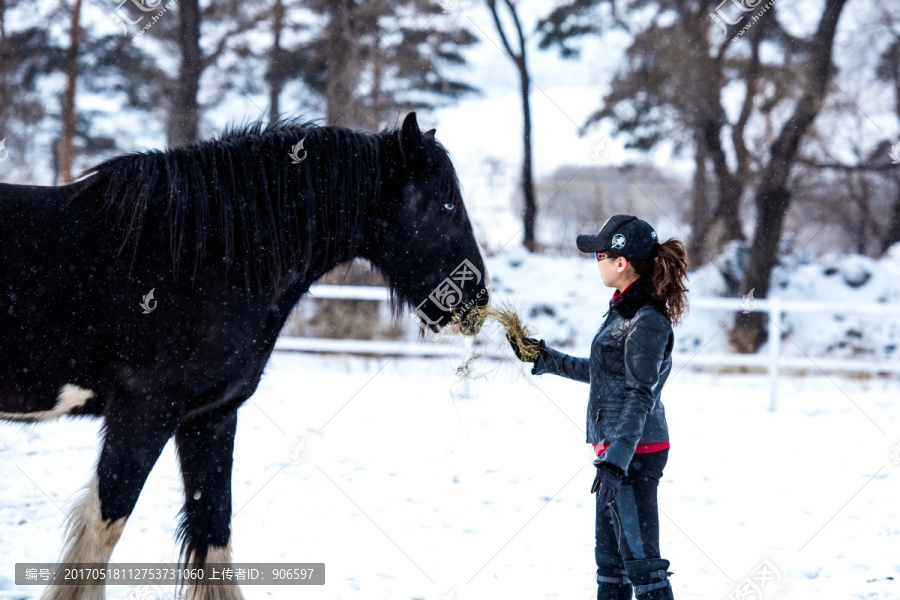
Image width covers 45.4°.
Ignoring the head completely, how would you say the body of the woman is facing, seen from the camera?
to the viewer's left

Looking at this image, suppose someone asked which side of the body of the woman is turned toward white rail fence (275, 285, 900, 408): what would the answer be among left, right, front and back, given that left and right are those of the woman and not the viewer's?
right

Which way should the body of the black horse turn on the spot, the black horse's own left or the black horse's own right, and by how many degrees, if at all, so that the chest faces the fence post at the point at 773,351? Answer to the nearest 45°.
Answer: approximately 45° to the black horse's own left

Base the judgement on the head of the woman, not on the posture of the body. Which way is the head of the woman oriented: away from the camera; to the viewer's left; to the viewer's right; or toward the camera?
to the viewer's left

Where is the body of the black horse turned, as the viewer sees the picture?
to the viewer's right
